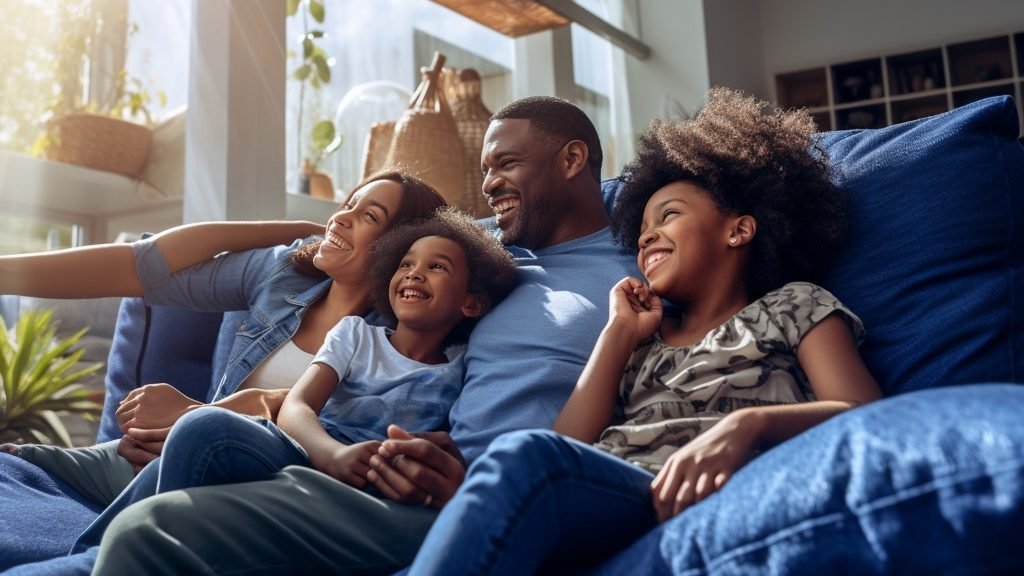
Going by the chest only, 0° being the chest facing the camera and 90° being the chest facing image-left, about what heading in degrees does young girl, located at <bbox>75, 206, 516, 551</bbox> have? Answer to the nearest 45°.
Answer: approximately 45°

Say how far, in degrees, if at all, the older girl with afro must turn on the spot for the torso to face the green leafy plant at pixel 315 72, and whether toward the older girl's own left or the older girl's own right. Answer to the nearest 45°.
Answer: approximately 90° to the older girl's own right

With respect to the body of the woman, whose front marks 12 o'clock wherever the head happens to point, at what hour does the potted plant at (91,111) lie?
The potted plant is roughly at 4 o'clock from the woman.

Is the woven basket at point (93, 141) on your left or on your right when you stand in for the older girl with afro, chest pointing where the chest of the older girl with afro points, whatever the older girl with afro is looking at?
on your right
